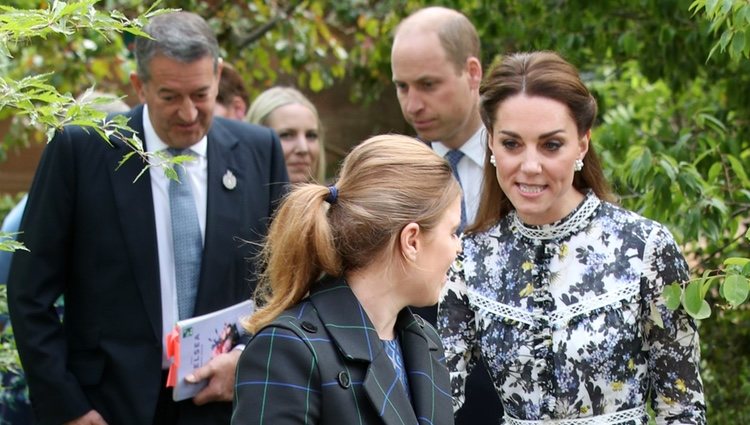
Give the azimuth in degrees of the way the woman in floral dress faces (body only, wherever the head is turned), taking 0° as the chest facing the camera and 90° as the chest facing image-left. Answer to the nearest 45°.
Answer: approximately 0°

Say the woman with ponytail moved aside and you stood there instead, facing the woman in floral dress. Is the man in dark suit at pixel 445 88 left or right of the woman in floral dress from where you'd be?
left

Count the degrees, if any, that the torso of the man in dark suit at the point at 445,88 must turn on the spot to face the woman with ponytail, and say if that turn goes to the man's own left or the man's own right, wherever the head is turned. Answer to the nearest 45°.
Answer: approximately 45° to the man's own left

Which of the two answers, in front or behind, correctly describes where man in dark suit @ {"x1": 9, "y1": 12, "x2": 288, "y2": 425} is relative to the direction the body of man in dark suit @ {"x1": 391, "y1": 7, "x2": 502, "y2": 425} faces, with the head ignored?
in front

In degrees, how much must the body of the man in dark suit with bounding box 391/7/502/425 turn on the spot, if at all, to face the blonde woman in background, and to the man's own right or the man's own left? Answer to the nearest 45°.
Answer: approximately 90° to the man's own right

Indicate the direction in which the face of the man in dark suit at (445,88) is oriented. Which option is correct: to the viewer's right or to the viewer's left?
to the viewer's left
